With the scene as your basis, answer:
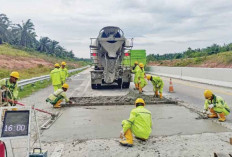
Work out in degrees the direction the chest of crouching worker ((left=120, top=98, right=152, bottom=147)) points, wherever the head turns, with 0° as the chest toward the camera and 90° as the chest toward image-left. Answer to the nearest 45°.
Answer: approximately 135°

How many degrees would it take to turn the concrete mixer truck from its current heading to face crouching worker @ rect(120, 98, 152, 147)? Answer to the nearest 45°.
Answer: approximately 180°

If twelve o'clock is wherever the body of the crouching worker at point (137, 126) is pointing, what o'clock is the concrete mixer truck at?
The concrete mixer truck is roughly at 1 o'clock from the crouching worker.

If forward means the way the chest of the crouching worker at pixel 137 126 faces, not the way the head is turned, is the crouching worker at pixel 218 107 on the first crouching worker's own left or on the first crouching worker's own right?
on the first crouching worker's own right

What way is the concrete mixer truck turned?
away from the camera

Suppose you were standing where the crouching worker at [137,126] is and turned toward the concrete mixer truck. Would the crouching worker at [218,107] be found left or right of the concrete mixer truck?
right

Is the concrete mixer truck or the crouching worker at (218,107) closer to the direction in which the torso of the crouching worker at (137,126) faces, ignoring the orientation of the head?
the concrete mixer truck
